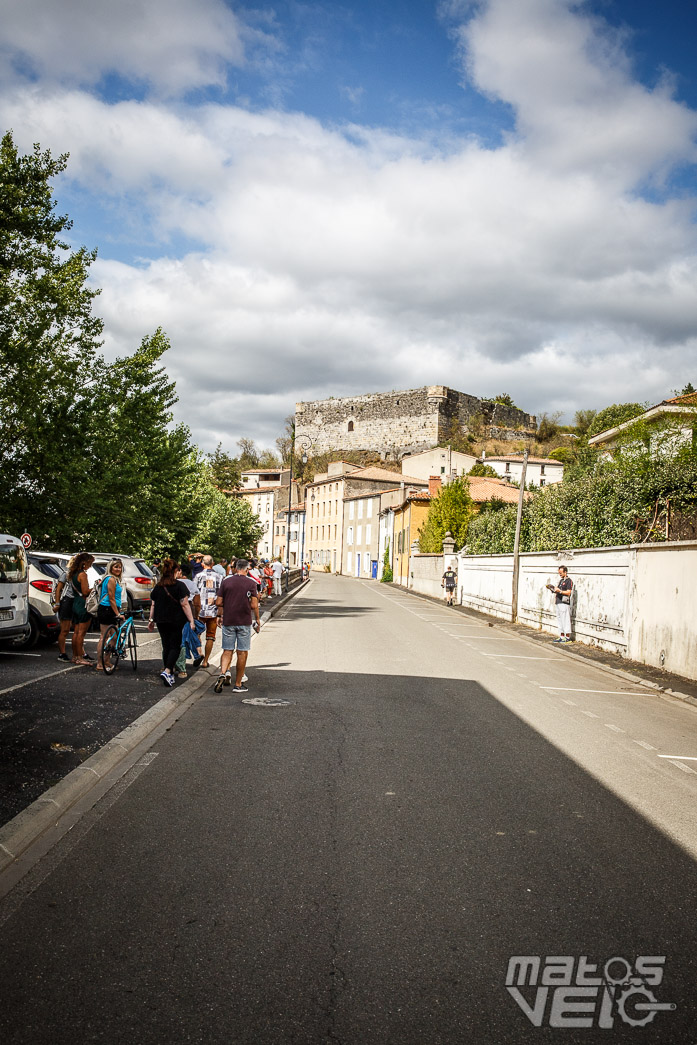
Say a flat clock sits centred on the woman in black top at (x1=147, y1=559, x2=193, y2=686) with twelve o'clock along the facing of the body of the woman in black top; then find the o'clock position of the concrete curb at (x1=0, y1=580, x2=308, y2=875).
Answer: The concrete curb is roughly at 6 o'clock from the woman in black top.

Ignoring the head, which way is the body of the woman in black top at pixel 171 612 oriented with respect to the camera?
away from the camera

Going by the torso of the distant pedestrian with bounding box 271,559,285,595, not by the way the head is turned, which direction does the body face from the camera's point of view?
away from the camera

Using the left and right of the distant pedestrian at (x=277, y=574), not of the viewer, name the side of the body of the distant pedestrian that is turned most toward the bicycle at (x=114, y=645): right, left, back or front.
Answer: back

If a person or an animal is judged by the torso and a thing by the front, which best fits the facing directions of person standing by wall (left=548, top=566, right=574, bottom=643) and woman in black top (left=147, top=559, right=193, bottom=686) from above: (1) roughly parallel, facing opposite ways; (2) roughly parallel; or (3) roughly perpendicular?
roughly perpendicular

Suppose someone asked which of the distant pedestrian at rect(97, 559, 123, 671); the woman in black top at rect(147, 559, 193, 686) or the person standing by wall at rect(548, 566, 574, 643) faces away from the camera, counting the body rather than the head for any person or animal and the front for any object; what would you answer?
the woman in black top

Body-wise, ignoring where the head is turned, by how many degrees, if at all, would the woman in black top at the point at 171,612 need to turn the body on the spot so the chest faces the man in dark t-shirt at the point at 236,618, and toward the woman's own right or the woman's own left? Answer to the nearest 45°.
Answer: approximately 135° to the woman's own right

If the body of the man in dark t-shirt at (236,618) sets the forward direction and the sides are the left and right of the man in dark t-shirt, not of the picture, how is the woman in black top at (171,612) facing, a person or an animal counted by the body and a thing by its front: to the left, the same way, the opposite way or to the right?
the same way

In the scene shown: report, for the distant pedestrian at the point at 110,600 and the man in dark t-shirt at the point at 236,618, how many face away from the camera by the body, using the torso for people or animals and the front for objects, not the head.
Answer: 1

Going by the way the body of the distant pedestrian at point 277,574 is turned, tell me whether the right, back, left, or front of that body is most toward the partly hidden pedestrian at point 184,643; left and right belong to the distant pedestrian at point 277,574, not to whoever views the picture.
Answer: back

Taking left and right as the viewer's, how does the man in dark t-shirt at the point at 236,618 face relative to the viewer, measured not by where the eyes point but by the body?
facing away from the viewer

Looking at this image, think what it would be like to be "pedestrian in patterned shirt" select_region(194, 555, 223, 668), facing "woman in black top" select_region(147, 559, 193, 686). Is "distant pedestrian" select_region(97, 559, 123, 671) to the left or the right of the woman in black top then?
right

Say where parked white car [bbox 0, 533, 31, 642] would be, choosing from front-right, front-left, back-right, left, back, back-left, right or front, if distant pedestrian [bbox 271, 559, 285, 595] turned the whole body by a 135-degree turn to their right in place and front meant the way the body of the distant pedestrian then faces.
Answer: front-right

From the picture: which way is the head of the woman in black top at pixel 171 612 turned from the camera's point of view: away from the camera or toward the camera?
away from the camera
